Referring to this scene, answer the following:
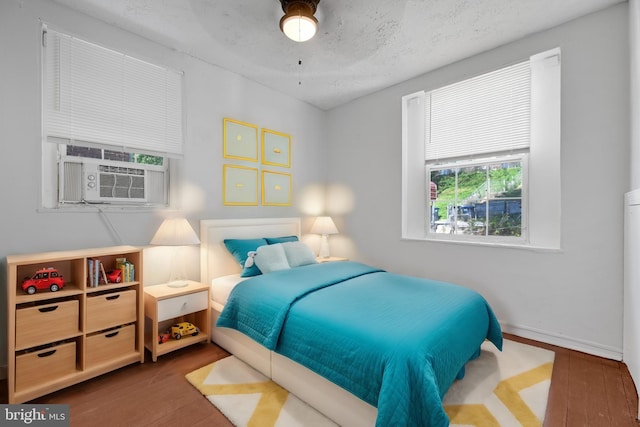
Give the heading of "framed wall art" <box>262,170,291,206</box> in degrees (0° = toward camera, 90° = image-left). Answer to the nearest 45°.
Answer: approximately 315°

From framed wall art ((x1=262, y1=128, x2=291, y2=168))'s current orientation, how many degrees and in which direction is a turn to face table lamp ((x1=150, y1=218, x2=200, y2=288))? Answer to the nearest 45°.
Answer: approximately 90° to its right

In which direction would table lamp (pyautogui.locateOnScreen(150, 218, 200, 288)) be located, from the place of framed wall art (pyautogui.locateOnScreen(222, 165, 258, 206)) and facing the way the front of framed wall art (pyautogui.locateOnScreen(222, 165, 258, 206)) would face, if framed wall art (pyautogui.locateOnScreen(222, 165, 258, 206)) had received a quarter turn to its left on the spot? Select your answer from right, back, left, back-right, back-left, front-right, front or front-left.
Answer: back

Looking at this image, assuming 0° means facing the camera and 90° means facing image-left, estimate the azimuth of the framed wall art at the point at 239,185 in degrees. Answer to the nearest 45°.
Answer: approximately 315°

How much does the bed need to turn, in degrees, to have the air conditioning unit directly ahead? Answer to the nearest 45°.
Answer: approximately 135° to its right

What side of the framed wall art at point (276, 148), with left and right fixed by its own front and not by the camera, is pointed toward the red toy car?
right

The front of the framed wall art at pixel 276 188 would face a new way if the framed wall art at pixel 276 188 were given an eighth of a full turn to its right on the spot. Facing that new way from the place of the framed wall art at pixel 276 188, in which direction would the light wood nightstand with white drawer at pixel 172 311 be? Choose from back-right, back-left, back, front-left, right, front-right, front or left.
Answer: front-right
